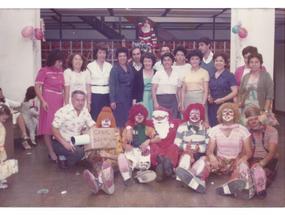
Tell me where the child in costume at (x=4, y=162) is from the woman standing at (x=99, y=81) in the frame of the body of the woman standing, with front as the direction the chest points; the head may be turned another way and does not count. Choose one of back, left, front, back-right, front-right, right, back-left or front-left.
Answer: right

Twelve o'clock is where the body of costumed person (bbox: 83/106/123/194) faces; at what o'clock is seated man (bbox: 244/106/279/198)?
The seated man is roughly at 9 o'clock from the costumed person.

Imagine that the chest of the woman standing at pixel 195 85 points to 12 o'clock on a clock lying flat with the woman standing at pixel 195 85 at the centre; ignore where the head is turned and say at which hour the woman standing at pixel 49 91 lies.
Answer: the woman standing at pixel 49 91 is roughly at 3 o'clock from the woman standing at pixel 195 85.

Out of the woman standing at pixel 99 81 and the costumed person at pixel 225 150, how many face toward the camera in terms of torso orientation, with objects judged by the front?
2
